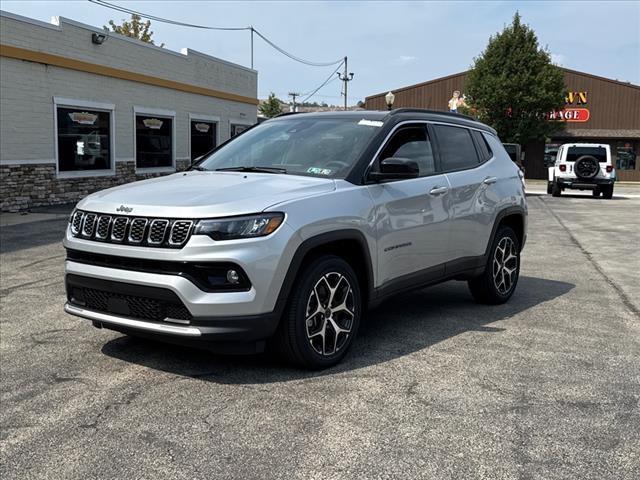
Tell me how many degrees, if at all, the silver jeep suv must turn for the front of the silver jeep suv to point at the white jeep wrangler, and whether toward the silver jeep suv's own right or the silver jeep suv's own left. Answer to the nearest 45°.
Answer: approximately 180°

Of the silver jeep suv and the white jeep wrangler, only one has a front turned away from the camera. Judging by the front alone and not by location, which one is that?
the white jeep wrangler

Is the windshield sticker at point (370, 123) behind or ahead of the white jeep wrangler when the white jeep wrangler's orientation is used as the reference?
behind

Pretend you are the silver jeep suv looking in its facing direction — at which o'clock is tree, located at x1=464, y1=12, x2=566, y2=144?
The tree is roughly at 5 o'clock from the silver jeep suv.

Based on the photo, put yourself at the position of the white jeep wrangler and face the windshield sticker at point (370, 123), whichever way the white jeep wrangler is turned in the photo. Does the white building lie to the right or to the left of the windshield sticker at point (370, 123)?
right

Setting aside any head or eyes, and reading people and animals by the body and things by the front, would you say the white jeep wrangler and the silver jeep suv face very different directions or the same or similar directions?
very different directions

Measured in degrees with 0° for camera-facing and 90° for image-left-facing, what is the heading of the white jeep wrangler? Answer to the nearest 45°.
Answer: approximately 180°

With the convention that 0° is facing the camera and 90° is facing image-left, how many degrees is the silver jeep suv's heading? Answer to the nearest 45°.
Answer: approximately 45°

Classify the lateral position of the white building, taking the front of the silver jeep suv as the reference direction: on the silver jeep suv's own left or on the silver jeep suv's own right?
on the silver jeep suv's own right

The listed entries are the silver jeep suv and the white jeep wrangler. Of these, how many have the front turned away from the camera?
1
